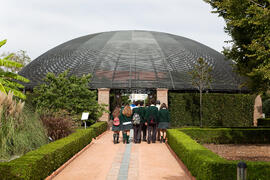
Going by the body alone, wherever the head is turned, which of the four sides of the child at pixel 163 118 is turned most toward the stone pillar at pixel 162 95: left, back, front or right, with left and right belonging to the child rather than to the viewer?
front

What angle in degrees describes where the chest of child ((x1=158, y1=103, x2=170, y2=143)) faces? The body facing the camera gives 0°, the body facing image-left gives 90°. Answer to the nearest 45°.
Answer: approximately 180°

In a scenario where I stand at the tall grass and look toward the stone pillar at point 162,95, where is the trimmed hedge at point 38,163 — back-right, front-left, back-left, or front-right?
back-right

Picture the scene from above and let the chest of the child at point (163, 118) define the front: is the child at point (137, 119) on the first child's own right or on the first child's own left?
on the first child's own left

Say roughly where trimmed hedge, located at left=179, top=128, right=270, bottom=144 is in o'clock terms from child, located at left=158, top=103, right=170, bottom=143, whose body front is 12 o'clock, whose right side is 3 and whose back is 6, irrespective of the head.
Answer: The trimmed hedge is roughly at 2 o'clock from the child.

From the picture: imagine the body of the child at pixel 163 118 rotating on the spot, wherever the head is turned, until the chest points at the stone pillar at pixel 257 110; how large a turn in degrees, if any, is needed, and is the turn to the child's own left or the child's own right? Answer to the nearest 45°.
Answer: approximately 45° to the child's own right

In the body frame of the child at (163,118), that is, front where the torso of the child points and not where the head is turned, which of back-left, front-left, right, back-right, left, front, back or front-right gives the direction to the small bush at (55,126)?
back-left

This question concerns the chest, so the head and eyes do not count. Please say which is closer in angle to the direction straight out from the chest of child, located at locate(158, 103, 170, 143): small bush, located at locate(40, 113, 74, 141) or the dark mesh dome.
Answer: the dark mesh dome

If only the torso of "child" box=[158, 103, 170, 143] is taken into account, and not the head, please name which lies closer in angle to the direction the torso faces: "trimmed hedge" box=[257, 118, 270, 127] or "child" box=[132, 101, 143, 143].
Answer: the trimmed hedge

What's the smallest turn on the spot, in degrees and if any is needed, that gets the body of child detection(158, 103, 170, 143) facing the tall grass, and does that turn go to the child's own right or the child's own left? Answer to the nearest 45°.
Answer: approximately 135° to the child's own left

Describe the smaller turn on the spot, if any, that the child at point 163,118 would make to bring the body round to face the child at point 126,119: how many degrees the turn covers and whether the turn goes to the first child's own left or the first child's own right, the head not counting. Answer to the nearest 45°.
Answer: approximately 90° to the first child's own left

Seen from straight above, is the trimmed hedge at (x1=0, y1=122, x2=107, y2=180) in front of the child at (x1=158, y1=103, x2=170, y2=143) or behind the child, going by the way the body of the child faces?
behind

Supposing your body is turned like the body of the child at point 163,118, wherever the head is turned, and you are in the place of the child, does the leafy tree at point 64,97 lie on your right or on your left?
on your left
